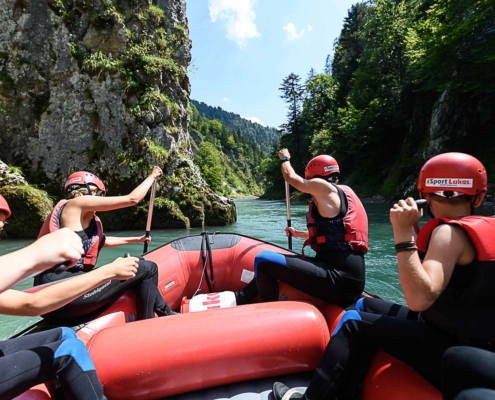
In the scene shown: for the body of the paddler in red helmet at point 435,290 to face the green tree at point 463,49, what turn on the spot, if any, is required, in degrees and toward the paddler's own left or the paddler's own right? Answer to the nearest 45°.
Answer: approximately 45° to the paddler's own right

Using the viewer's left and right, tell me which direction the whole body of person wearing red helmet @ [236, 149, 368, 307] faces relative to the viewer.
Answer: facing away from the viewer and to the left of the viewer

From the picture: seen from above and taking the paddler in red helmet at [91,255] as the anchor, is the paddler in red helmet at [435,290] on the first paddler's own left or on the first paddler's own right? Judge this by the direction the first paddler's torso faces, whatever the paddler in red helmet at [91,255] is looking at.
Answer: on the first paddler's own right

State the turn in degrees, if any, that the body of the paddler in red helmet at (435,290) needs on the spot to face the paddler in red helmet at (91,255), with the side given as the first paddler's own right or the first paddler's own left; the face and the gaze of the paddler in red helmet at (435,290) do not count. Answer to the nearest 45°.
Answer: approximately 45° to the first paddler's own left

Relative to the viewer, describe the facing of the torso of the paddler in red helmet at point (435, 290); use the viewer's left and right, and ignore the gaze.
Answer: facing away from the viewer and to the left of the viewer

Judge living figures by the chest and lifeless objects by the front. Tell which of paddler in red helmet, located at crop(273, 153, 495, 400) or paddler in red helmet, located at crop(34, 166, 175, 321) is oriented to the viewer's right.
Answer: paddler in red helmet, located at crop(34, 166, 175, 321)

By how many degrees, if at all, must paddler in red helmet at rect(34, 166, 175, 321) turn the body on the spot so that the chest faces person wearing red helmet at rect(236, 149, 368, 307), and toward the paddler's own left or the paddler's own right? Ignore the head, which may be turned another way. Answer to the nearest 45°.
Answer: approximately 45° to the paddler's own right
